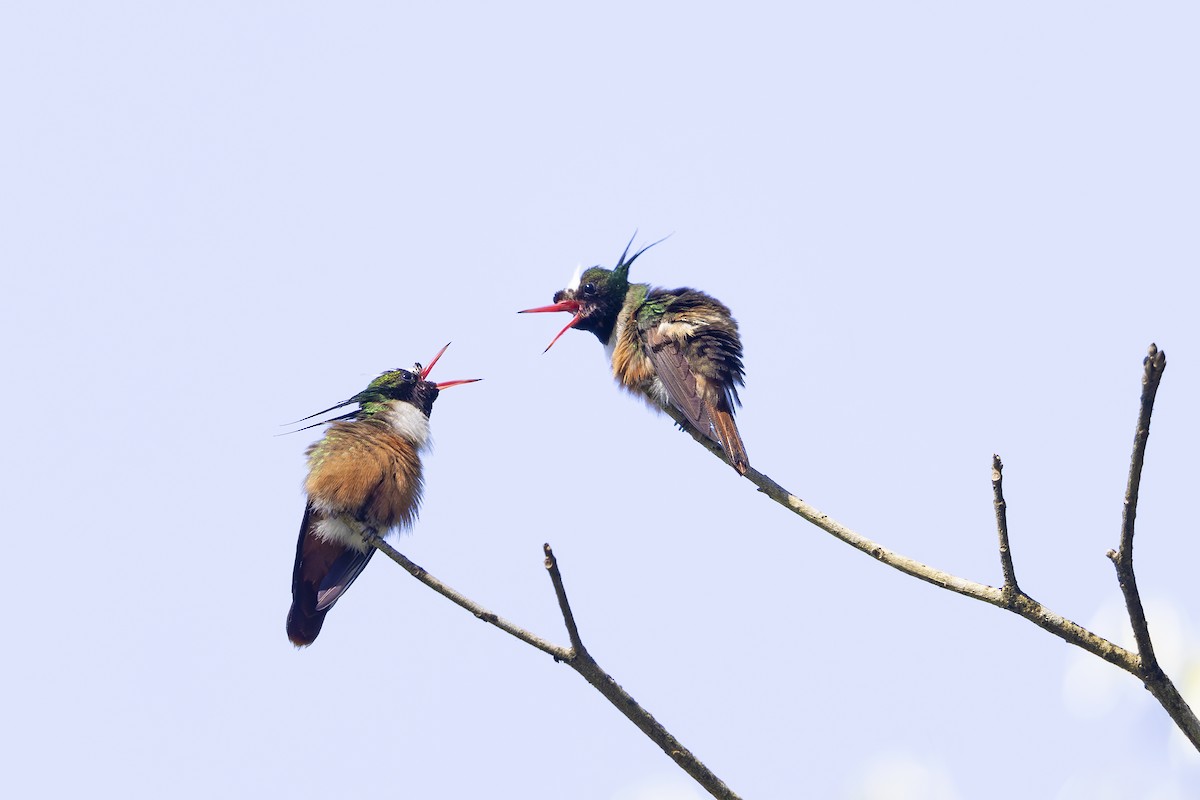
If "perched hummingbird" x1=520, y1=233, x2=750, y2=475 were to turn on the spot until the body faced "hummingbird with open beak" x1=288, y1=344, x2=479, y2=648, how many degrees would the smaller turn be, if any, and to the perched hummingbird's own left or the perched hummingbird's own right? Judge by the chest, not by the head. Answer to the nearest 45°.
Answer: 0° — it already faces it

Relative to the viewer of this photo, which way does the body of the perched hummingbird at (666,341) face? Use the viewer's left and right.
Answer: facing to the left of the viewer

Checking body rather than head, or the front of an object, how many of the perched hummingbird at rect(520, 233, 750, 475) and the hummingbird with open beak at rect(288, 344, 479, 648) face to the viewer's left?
1

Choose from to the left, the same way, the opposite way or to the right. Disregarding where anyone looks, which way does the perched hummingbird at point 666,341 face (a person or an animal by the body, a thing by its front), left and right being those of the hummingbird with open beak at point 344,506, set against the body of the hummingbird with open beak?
the opposite way
